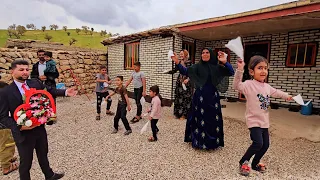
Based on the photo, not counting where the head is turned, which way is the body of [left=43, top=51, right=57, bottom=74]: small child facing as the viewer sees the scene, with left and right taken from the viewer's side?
facing the viewer and to the left of the viewer

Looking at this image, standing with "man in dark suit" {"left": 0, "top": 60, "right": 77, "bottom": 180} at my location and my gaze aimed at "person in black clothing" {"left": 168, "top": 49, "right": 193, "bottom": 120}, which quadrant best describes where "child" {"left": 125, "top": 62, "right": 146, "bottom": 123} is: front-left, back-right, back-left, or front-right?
front-left

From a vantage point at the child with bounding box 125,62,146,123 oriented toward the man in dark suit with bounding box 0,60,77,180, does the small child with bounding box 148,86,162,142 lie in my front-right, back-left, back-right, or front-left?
front-left

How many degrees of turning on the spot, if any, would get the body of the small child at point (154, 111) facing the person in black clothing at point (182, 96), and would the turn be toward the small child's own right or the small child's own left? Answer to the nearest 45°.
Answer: approximately 135° to the small child's own right

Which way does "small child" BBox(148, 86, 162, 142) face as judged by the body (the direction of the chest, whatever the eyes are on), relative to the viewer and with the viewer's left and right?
facing to the left of the viewer

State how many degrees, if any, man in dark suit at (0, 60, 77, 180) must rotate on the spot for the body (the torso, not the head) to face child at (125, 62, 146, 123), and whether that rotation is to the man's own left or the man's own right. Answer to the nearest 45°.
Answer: approximately 90° to the man's own left

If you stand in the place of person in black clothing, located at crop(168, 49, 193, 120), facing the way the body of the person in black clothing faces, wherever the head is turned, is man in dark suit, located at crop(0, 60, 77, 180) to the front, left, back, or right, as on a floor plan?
front

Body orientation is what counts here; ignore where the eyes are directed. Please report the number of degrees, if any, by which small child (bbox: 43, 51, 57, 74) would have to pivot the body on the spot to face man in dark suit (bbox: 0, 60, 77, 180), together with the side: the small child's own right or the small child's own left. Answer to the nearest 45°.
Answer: approximately 45° to the small child's own left

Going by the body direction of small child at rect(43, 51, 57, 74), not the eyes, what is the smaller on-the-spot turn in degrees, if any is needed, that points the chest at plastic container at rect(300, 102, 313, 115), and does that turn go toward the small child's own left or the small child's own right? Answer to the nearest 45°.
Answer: approximately 90° to the small child's own left

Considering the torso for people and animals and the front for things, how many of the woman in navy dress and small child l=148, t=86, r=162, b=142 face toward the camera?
1

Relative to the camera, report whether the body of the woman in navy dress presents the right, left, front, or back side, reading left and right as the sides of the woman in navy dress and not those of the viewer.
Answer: front

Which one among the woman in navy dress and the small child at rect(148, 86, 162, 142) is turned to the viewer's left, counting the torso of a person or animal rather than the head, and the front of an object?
the small child

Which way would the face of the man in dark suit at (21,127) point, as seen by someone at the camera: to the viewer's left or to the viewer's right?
to the viewer's right

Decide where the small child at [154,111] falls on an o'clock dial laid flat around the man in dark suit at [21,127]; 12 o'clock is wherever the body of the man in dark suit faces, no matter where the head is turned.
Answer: The small child is roughly at 10 o'clock from the man in dark suit.

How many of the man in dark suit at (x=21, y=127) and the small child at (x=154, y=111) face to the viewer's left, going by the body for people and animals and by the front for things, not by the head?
1

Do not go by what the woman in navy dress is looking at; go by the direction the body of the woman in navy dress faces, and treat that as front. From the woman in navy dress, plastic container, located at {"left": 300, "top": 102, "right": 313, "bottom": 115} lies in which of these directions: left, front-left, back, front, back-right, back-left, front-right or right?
back-left

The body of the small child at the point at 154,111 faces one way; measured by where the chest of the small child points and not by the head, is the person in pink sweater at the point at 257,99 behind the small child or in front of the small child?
behind
